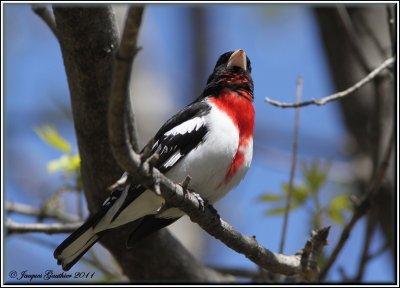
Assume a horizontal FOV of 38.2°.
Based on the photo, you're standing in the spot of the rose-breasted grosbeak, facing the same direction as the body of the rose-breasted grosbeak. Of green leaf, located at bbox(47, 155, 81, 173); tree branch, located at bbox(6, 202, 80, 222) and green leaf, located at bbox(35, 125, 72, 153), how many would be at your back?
3

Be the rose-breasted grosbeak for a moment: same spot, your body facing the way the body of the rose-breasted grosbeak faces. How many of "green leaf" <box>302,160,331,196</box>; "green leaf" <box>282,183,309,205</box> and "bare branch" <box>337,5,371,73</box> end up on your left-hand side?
3

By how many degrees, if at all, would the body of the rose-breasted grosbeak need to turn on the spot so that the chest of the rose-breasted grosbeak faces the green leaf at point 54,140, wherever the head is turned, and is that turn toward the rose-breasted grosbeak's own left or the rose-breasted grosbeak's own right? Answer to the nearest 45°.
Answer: approximately 180°

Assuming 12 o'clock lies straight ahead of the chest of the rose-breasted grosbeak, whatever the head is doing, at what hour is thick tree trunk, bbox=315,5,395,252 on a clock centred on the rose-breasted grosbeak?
The thick tree trunk is roughly at 9 o'clock from the rose-breasted grosbeak.

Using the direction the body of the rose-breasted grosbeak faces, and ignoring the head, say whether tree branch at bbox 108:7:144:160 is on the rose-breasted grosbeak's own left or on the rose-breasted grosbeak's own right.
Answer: on the rose-breasted grosbeak's own right

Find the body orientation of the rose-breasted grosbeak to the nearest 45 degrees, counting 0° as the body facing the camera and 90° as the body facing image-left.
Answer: approximately 315°

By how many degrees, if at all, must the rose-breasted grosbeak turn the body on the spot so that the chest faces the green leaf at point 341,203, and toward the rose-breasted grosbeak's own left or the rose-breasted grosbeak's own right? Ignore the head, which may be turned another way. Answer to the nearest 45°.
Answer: approximately 90° to the rose-breasted grosbeak's own left

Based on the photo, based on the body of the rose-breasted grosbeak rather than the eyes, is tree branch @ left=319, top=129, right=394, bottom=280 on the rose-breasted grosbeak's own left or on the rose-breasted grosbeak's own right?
on the rose-breasted grosbeak's own left

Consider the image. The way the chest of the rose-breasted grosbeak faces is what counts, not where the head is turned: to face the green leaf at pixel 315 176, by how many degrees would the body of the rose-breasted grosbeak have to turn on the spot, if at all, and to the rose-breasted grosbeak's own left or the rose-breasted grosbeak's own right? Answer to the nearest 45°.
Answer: approximately 90° to the rose-breasted grosbeak's own left

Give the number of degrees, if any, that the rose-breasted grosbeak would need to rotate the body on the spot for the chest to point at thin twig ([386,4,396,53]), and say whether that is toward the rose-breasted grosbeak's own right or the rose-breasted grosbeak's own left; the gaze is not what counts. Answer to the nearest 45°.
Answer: approximately 90° to the rose-breasted grosbeak's own left

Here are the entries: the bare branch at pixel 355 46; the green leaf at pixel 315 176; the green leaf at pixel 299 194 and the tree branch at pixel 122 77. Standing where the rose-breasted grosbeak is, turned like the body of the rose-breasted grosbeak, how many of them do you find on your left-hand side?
3
